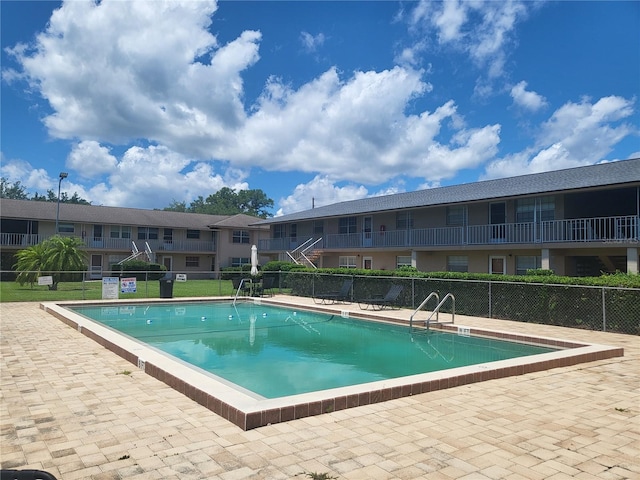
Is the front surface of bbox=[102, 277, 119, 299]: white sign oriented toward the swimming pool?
yes

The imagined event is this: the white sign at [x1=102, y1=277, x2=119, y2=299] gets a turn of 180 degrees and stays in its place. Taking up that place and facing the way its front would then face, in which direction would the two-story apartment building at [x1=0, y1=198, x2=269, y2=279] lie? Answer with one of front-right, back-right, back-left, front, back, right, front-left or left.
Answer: front

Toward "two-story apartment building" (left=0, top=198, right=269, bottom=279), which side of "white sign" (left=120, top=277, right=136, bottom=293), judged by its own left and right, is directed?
back

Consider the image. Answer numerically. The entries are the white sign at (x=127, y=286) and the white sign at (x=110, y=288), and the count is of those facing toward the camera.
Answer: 2

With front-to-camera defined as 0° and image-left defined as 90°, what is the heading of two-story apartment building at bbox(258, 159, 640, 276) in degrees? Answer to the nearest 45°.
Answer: approximately 45°

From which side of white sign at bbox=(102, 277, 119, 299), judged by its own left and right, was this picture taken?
front

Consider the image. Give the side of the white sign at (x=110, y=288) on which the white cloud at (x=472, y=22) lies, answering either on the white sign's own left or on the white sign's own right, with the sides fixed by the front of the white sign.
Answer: on the white sign's own left

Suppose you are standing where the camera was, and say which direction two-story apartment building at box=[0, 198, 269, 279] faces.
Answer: facing the viewer

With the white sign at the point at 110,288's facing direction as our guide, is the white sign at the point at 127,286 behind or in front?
behind

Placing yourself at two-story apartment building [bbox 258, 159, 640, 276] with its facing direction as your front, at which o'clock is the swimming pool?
The swimming pool is roughly at 11 o'clock from the two-story apartment building.

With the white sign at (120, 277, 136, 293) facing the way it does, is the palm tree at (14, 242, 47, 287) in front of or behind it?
behind

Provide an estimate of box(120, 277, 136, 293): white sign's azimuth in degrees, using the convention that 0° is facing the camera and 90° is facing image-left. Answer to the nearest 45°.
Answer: approximately 0°

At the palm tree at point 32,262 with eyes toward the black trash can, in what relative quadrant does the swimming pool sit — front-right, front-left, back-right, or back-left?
front-right
